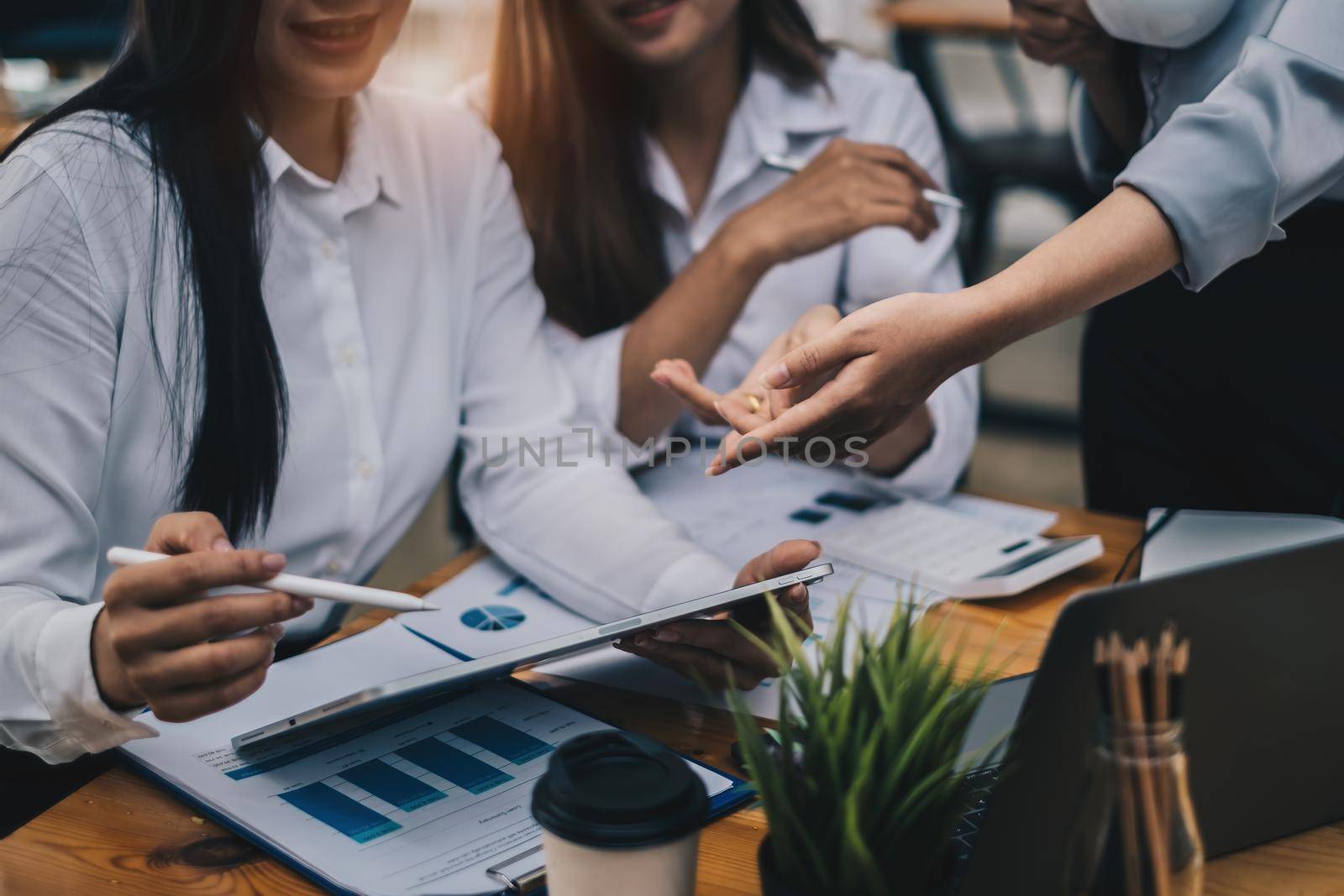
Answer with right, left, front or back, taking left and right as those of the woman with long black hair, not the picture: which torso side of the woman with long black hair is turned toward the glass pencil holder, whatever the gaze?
front

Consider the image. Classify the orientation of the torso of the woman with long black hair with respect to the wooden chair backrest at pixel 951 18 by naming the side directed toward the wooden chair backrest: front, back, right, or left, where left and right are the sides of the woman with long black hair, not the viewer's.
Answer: left

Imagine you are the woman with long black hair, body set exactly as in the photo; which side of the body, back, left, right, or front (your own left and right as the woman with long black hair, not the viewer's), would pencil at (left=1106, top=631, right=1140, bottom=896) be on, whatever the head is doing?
front

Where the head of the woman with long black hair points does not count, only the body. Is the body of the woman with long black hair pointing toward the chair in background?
no

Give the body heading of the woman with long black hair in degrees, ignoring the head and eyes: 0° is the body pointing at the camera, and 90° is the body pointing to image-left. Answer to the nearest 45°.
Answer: approximately 315°

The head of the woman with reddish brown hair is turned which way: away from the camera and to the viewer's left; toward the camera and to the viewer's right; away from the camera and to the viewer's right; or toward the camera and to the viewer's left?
toward the camera and to the viewer's left
